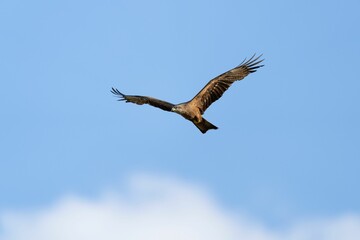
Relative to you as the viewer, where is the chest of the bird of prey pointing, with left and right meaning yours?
facing the viewer and to the left of the viewer
